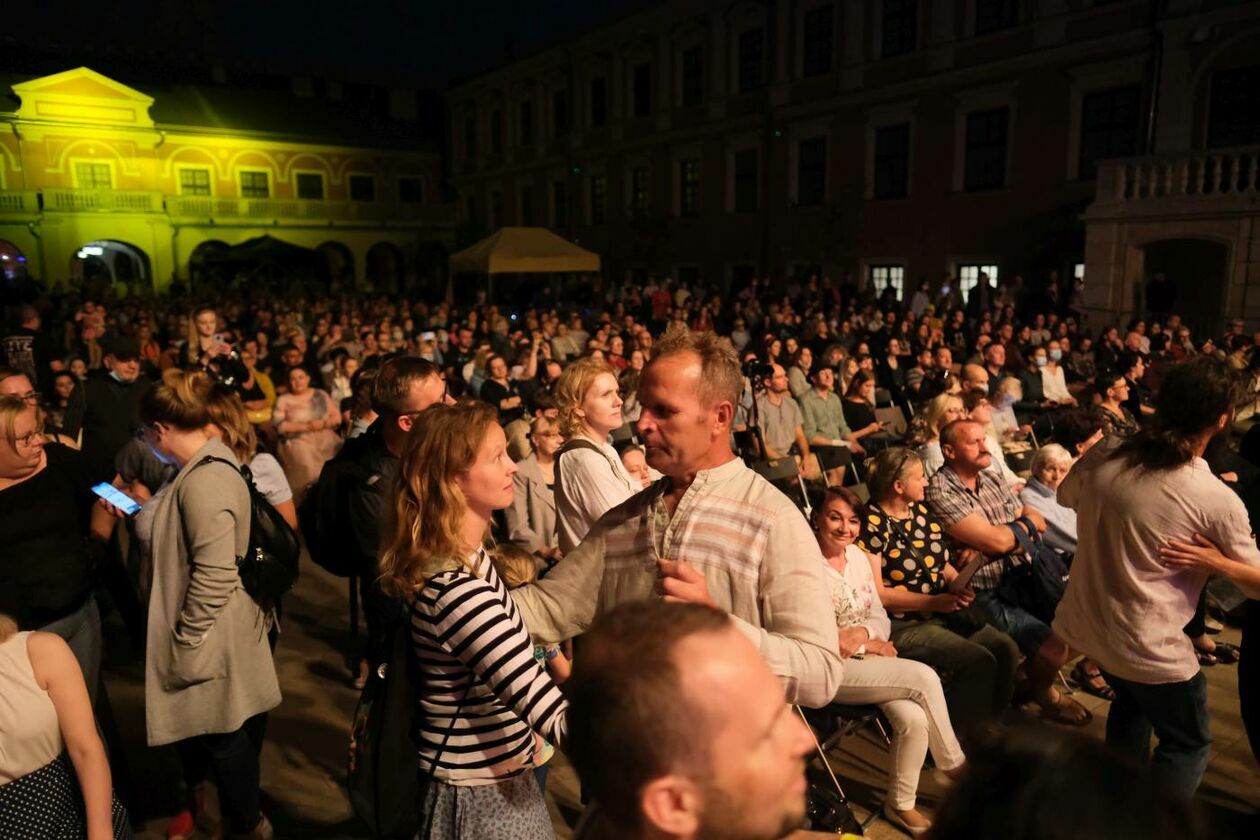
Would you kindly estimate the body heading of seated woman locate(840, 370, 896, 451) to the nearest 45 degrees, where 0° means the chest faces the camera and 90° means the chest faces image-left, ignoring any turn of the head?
approximately 315°

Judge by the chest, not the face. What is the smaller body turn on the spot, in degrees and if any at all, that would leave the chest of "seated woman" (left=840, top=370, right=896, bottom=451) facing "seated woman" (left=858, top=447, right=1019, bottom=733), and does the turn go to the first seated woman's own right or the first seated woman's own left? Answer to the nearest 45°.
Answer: approximately 45° to the first seated woman's own right

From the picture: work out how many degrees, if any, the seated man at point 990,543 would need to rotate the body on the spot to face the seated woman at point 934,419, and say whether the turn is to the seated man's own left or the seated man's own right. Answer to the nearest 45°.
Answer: approximately 135° to the seated man's own left

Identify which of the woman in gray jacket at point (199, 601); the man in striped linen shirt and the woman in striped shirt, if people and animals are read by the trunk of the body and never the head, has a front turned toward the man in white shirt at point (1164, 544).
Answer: the woman in striped shirt

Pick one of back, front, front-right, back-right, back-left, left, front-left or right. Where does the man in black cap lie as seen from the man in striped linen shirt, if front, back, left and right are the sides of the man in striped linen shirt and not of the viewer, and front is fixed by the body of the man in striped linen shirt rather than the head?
right

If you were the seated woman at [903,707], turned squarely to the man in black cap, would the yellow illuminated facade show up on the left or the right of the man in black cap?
right

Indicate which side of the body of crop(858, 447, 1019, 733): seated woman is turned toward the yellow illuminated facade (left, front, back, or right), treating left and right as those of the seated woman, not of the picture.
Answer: back

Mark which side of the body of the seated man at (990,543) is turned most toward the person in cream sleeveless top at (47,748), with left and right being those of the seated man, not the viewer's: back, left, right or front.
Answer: right

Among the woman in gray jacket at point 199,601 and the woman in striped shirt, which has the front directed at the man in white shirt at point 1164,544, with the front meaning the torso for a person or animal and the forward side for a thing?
the woman in striped shirt

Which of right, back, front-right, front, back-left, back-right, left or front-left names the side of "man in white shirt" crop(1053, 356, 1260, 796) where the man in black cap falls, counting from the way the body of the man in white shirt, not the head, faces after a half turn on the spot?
front-right

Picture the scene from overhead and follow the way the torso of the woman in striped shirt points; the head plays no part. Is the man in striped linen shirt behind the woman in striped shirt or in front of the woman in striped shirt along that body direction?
in front

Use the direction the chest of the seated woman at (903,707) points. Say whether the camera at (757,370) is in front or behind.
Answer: behind

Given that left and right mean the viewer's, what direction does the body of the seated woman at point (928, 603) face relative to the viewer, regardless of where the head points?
facing the viewer and to the right of the viewer

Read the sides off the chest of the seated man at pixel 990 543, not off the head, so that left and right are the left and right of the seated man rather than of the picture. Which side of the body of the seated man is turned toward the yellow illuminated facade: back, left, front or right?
back

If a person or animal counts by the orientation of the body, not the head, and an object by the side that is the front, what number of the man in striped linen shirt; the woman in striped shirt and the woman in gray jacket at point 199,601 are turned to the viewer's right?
1

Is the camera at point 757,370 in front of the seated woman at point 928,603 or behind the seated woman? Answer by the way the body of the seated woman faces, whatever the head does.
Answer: behind
